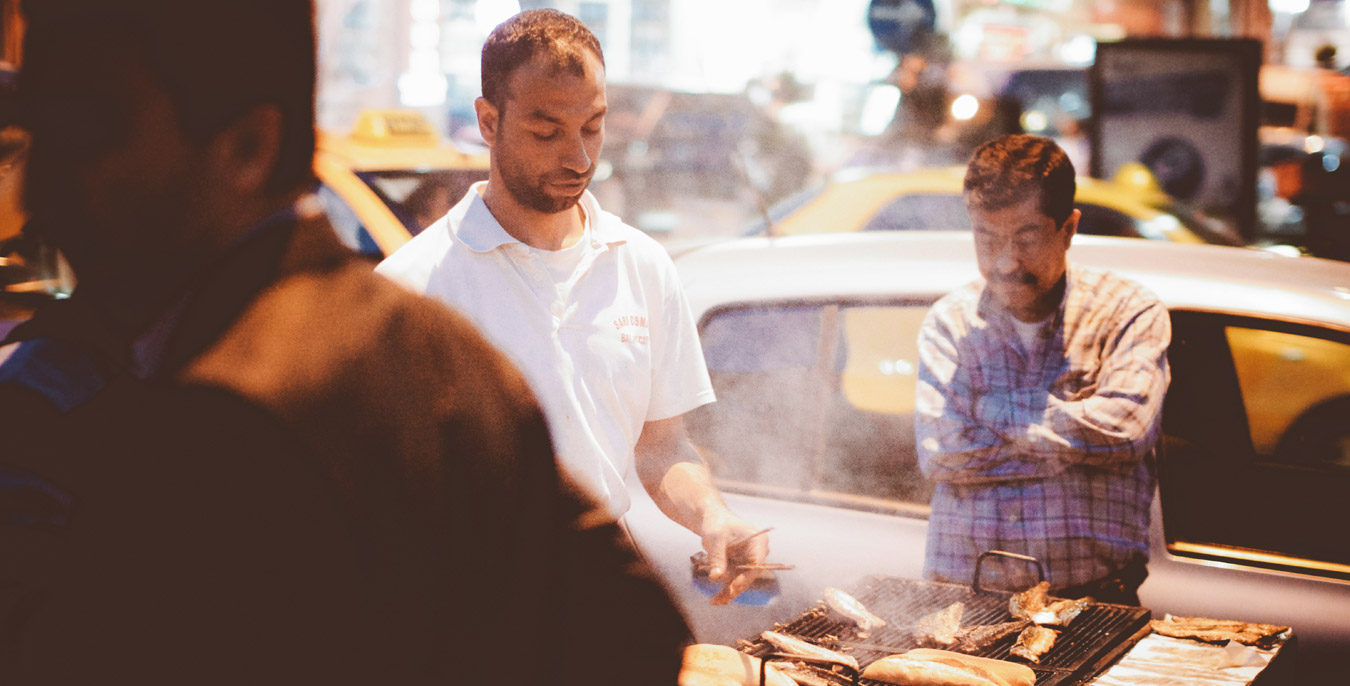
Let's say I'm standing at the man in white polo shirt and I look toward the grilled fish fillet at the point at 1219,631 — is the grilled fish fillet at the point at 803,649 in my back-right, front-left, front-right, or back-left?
front-right

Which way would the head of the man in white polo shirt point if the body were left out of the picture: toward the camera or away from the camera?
toward the camera

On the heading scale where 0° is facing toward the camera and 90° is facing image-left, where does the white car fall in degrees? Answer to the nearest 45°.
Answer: approximately 270°

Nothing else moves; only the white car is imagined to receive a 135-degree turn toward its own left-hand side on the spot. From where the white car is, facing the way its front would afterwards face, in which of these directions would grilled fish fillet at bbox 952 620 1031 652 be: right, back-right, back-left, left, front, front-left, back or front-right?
back-left

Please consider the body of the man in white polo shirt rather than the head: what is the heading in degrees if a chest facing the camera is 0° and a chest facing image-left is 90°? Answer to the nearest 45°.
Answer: approximately 315°
